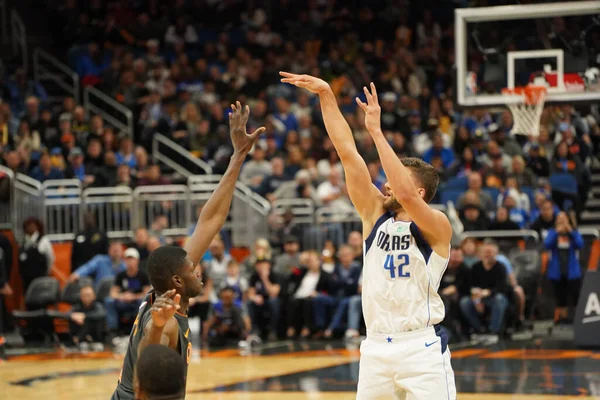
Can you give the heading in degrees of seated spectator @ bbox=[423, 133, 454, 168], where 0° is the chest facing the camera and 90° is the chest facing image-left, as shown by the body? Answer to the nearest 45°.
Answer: approximately 0°

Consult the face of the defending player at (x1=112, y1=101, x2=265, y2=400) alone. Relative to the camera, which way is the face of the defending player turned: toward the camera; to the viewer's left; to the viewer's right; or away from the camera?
to the viewer's right

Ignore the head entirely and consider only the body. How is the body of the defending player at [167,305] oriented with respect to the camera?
to the viewer's right

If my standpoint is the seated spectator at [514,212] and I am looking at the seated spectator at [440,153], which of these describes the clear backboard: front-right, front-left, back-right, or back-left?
back-left

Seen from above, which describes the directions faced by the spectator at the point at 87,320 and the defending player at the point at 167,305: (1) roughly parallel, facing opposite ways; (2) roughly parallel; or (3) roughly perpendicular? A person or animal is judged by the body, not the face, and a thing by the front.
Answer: roughly perpendicular

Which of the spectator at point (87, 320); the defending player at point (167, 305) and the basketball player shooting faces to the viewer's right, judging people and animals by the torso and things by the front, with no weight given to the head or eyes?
the defending player

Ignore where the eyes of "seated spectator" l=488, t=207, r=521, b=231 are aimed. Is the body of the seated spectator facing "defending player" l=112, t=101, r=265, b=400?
yes

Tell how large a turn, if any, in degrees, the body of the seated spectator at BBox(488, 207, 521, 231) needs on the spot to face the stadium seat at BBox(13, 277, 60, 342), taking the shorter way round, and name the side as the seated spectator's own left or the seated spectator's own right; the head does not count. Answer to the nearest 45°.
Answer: approximately 90° to the seated spectator's own right
